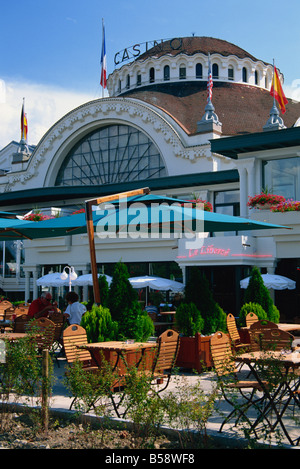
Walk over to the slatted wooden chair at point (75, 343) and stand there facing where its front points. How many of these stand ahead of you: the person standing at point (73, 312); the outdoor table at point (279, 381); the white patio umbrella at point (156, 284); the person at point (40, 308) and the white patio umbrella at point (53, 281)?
1

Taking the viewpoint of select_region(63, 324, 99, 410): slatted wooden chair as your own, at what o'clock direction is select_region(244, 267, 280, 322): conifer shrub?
The conifer shrub is roughly at 9 o'clock from the slatted wooden chair.

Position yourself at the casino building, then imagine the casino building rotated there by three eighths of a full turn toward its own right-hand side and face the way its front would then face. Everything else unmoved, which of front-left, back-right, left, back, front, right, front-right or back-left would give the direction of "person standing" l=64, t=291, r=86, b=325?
back

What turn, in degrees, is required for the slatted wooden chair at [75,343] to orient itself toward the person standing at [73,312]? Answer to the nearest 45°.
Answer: approximately 135° to its left

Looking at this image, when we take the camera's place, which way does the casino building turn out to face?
facing the viewer and to the left of the viewer

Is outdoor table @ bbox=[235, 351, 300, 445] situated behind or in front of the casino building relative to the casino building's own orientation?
in front

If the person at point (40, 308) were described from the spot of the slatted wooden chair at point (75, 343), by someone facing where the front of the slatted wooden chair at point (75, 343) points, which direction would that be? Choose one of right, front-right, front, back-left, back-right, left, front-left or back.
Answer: back-left

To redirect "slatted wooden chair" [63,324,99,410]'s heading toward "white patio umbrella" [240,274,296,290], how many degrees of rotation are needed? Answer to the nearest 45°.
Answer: approximately 90° to its left

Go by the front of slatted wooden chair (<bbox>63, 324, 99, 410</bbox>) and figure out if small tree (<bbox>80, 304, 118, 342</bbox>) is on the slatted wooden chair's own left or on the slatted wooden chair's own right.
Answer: on the slatted wooden chair's own left

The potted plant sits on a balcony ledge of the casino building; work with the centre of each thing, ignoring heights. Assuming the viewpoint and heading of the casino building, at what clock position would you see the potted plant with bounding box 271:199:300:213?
The potted plant is roughly at 10 o'clock from the casino building.

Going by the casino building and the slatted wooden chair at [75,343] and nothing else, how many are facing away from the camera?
0

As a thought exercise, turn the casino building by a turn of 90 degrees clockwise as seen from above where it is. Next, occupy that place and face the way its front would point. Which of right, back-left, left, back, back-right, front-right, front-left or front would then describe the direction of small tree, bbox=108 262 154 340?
back-left

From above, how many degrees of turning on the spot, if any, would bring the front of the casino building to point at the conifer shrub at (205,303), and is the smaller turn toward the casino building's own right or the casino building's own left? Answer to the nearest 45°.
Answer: approximately 45° to the casino building's own left

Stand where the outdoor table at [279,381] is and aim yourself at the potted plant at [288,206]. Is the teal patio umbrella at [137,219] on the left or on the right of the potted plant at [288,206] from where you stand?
left

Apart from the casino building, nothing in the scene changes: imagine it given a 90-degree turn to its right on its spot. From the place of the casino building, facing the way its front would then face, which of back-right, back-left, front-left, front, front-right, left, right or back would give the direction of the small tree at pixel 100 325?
back-left
